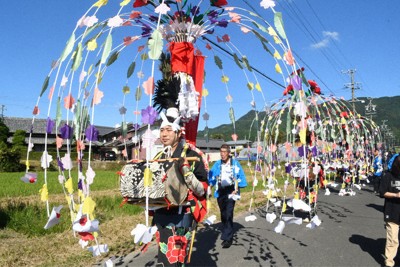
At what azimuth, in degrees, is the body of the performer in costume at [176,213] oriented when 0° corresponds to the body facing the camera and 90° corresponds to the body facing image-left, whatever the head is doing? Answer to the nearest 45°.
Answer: approximately 45°

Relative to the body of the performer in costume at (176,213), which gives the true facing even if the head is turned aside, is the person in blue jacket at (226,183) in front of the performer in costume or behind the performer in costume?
behind

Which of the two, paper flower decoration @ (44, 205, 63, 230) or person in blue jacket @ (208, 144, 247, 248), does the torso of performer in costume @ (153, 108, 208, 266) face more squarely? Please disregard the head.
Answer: the paper flower decoration

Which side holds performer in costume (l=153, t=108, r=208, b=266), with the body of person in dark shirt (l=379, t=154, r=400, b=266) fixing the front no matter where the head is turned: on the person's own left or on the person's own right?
on the person's own right
